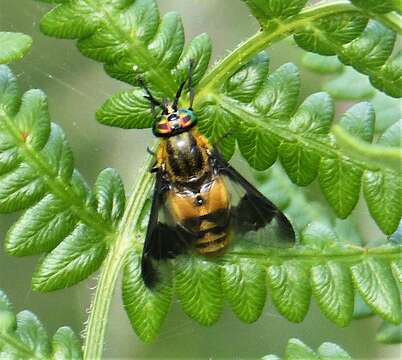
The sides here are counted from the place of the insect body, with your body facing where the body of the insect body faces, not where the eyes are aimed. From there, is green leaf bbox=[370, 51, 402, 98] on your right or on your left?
on your right

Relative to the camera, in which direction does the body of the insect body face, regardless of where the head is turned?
away from the camera

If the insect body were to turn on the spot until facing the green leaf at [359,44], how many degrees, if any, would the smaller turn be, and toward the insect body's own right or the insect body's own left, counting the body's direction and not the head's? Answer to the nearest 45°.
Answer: approximately 90° to the insect body's own right
